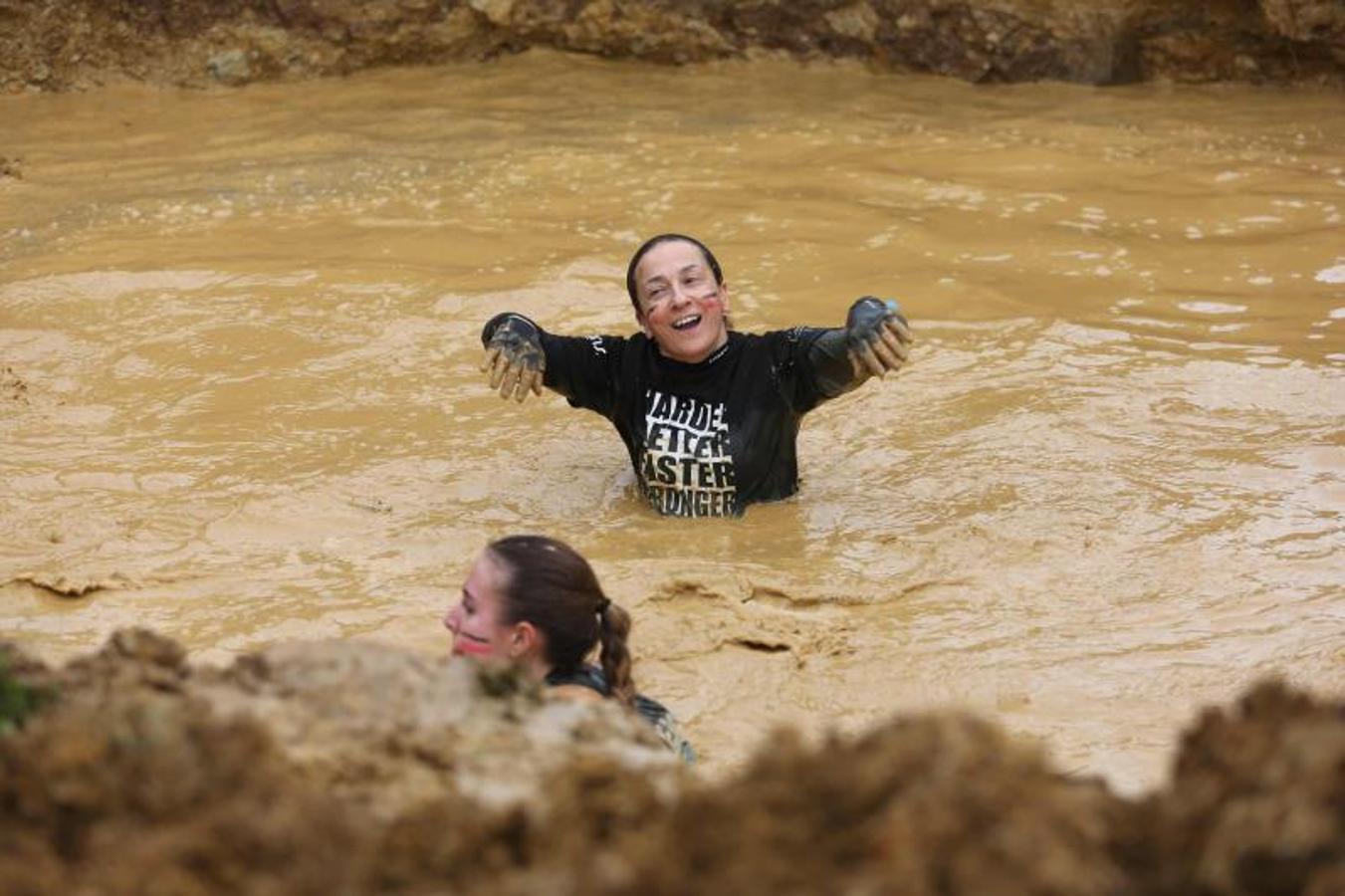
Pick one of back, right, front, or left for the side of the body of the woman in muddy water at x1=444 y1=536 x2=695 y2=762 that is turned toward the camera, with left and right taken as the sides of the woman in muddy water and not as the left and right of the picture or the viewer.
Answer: left

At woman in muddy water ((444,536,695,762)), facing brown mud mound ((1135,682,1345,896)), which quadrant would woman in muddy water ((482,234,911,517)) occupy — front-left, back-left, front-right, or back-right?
back-left

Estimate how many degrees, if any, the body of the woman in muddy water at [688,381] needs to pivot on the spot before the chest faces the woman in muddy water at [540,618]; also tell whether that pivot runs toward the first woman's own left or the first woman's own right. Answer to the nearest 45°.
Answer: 0° — they already face them

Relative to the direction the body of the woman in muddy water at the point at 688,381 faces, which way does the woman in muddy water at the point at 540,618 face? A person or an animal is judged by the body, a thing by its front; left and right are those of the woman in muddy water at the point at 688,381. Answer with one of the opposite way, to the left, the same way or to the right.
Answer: to the right

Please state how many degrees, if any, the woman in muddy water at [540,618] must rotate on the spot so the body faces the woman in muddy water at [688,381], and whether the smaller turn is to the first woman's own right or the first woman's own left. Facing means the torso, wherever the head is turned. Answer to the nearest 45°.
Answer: approximately 90° to the first woman's own right

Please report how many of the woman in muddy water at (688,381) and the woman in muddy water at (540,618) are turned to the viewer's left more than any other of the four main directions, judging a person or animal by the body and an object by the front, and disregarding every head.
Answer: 1

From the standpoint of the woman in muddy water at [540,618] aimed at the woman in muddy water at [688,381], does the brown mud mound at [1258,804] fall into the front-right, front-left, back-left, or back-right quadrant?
back-right

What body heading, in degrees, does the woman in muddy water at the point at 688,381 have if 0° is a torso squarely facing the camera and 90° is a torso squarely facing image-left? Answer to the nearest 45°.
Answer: approximately 0°
